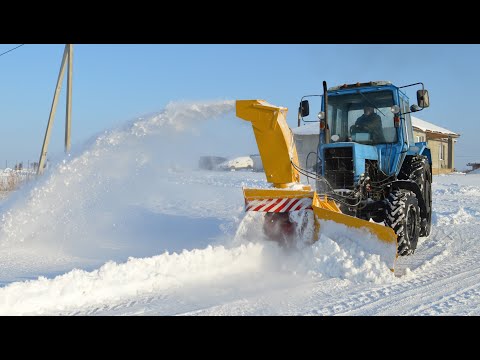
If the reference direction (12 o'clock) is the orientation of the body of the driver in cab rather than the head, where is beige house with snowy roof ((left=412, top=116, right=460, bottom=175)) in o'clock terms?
The beige house with snowy roof is roughly at 5 o'clock from the driver in cab.

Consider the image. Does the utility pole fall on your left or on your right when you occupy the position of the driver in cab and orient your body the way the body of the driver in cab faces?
on your right

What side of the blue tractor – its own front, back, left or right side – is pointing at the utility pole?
right

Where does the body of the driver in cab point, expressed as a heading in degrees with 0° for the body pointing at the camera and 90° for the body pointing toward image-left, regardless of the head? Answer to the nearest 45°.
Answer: approximately 45°

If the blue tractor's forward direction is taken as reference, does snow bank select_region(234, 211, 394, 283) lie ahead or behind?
ahead

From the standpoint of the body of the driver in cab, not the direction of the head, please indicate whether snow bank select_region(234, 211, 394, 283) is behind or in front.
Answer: in front

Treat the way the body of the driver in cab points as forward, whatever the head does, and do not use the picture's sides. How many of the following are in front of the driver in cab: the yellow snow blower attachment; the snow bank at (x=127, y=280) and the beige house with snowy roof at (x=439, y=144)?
2

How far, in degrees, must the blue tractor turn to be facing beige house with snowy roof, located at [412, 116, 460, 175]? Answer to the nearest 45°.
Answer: approximately 135° to its right
